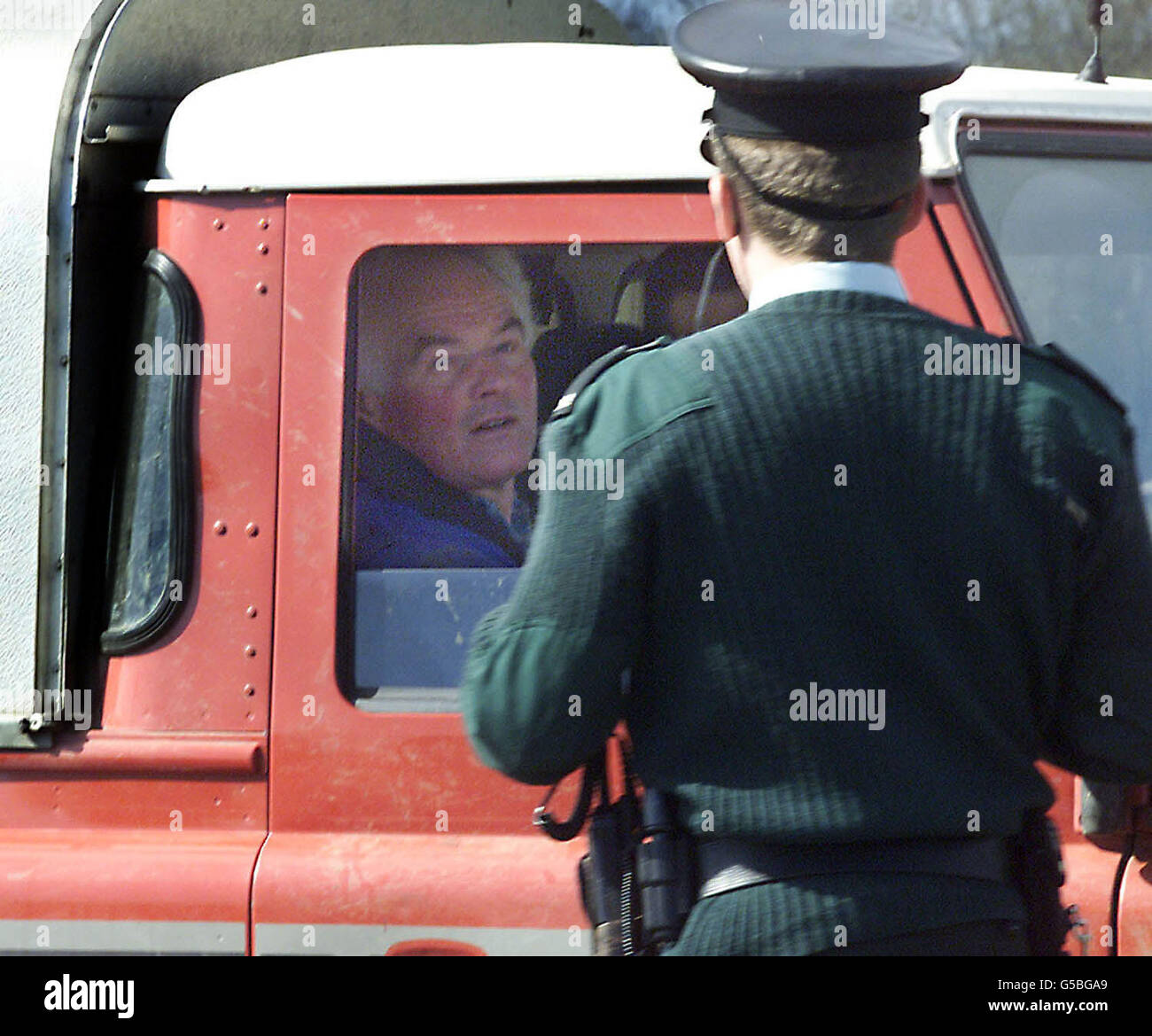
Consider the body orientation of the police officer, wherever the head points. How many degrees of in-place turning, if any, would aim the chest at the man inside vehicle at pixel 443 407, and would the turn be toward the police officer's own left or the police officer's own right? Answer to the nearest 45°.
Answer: approximately 45° to the police officer's own left

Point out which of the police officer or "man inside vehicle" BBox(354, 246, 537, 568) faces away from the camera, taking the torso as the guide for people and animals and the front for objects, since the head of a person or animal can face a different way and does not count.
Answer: the police officer

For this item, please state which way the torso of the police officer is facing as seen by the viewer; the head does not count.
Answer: away from the camera

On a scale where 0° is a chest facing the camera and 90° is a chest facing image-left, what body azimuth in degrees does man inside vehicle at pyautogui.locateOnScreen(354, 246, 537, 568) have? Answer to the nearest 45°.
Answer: approximately 315°

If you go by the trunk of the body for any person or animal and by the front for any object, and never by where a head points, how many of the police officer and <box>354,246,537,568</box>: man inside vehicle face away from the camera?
1

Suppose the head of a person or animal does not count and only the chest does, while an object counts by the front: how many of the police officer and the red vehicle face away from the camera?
1
